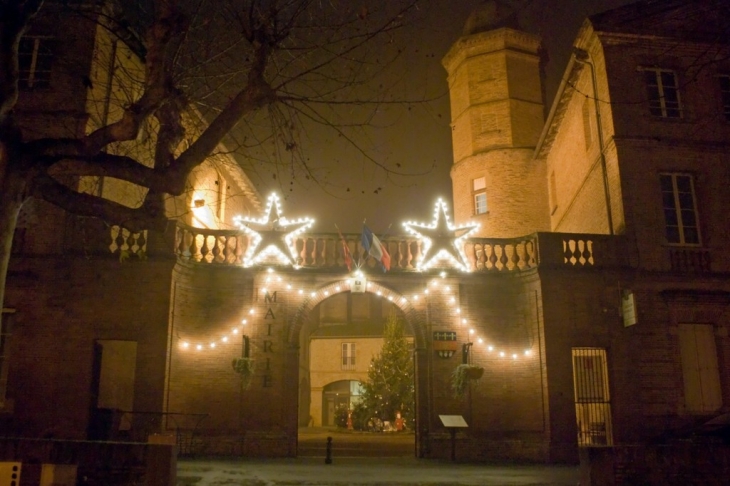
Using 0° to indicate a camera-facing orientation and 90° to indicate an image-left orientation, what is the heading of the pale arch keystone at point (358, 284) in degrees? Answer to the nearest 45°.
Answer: approximately 0°

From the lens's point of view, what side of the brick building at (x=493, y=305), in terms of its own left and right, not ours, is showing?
front

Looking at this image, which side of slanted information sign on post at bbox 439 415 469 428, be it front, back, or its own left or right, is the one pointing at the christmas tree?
back

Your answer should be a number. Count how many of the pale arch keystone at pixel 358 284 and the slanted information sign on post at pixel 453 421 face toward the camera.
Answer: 2

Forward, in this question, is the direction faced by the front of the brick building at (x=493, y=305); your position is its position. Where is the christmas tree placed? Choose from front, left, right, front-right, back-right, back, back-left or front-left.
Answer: back

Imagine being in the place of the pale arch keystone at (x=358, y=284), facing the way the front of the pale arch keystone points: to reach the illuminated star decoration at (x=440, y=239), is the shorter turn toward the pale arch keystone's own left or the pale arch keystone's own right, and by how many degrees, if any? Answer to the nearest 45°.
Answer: approximately 90° to the pale arch keystone's own left

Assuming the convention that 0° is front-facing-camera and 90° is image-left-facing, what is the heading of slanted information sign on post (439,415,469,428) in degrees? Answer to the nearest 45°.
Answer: approximately 0°
